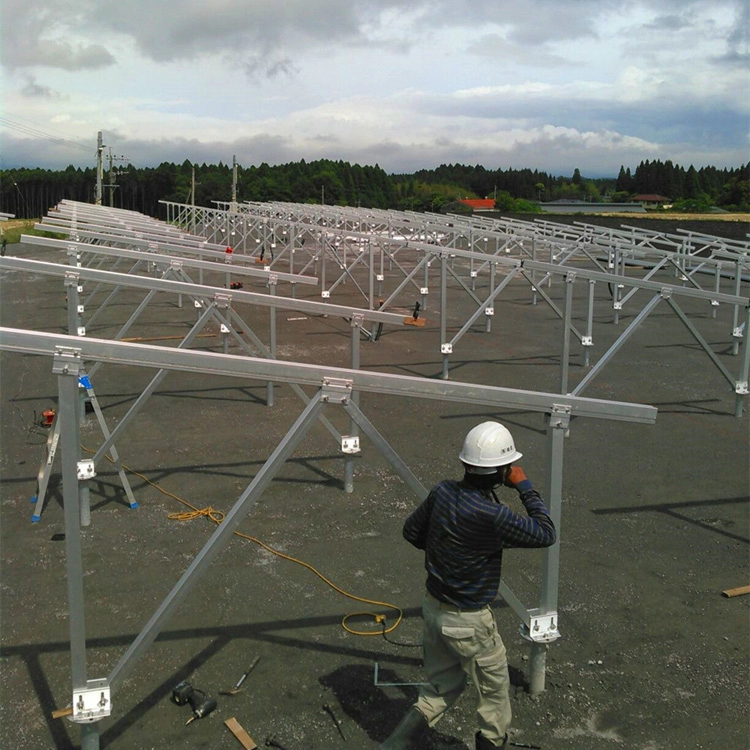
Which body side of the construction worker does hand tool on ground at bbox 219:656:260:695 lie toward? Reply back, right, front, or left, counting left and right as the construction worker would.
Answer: left

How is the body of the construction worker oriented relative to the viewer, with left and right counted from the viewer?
facing away from the viewer and to the right of the viewer

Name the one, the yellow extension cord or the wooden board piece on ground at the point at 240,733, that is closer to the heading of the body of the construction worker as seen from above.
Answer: the yellow extension cord

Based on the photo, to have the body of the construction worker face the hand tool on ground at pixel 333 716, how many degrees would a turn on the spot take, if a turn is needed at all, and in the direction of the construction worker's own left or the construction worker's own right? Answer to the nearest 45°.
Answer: approximately 90° to the construction worker's own left
